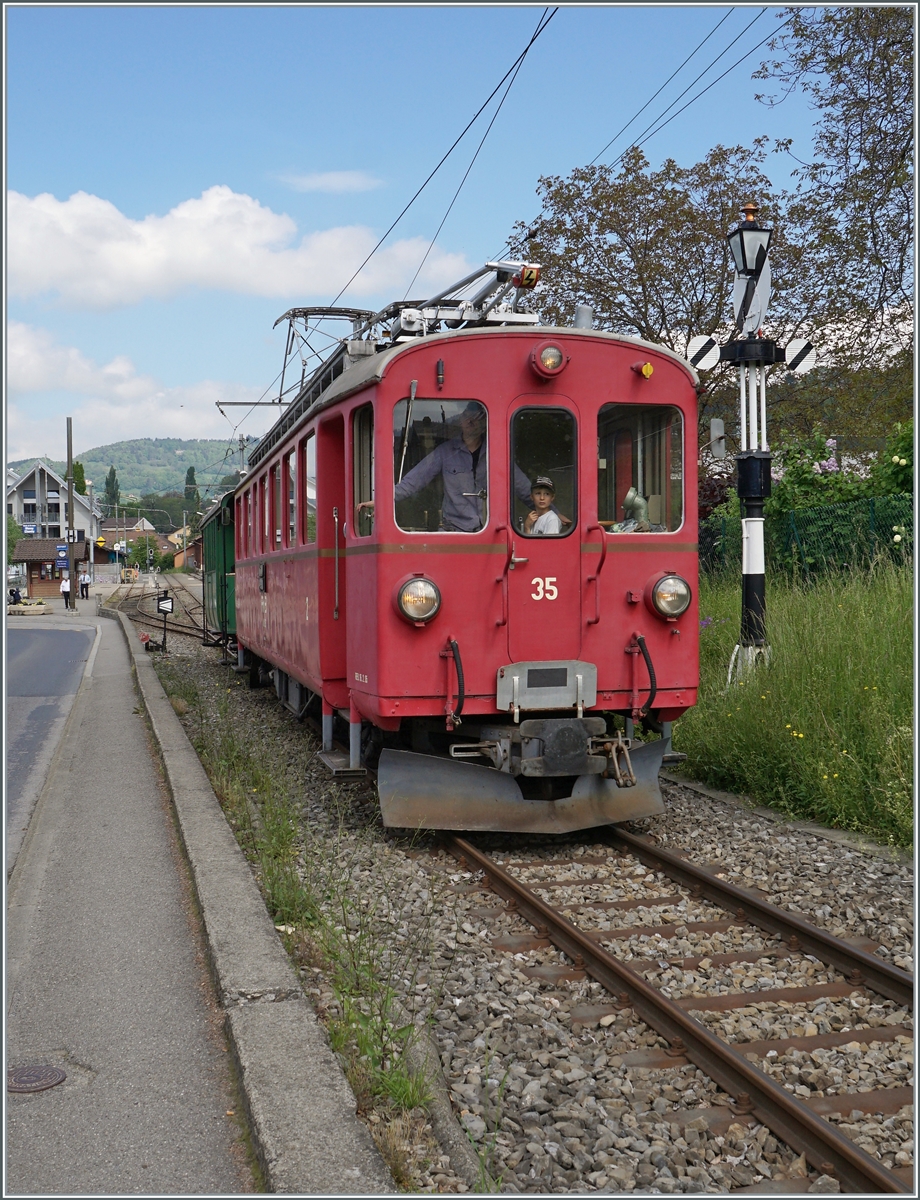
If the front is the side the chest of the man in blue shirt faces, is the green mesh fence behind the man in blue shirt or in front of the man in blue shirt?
behind

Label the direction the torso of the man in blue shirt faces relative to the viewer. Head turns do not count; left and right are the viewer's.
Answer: facing the viewer

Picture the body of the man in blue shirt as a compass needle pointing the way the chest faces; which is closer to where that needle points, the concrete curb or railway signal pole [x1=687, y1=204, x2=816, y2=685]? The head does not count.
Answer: the concrete curb

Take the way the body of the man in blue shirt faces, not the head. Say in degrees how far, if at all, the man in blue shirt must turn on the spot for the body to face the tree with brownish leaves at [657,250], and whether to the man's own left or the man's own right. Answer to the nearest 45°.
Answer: approximately 180°

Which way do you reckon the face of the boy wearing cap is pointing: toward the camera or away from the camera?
toward the camera

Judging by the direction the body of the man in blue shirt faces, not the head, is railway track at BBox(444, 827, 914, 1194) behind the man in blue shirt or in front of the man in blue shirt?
in front

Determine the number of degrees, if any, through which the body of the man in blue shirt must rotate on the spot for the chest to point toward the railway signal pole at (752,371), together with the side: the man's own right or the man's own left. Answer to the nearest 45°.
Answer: approximately 135° to the man's own left

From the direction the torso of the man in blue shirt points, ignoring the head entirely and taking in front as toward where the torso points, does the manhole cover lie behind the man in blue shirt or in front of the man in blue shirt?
in front

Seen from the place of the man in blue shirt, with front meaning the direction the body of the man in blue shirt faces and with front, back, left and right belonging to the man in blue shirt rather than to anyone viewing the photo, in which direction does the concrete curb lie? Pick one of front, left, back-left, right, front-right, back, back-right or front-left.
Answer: front
